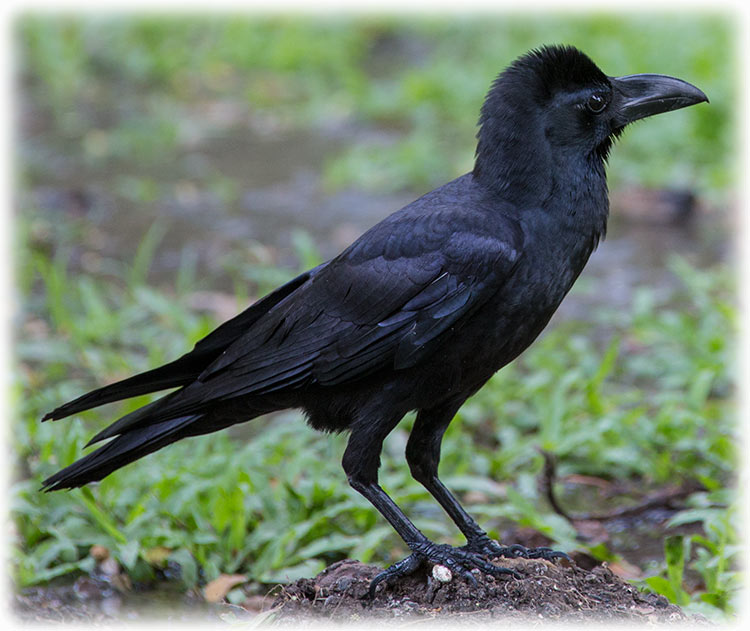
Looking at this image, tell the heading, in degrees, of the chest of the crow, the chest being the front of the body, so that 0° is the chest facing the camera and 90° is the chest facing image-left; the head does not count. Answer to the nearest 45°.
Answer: approximately 270°
